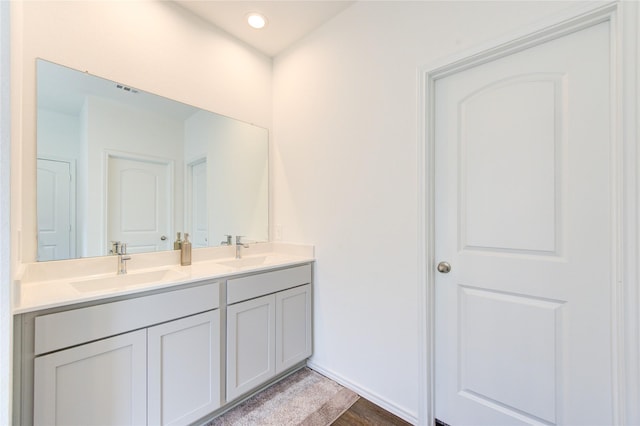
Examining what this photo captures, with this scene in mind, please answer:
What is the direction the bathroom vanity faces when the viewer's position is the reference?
facing the viewer and to the right of the viewer

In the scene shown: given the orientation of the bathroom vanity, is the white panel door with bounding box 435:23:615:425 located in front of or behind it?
in front

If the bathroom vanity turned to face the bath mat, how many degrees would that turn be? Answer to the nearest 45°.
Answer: approximately 45° to its left

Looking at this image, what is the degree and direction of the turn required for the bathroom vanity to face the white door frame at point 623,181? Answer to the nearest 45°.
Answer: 0° — it already faces it
